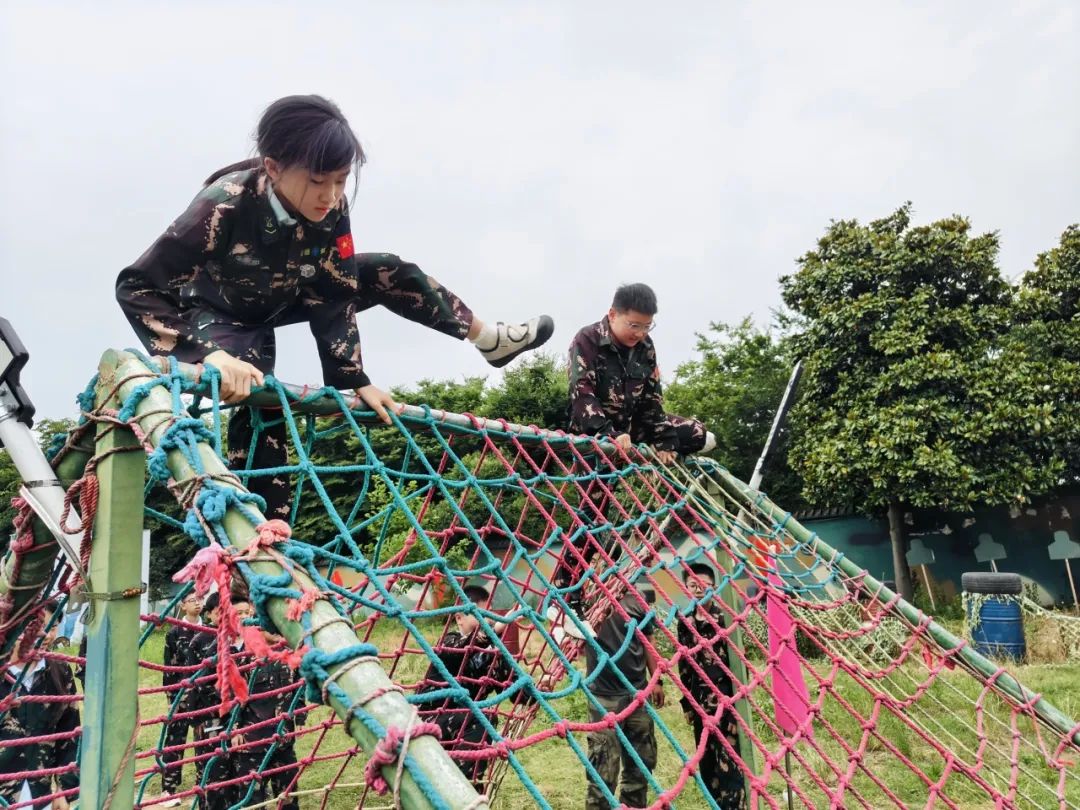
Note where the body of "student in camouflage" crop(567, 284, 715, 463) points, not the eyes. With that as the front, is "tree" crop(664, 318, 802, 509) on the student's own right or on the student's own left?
on the student's own left

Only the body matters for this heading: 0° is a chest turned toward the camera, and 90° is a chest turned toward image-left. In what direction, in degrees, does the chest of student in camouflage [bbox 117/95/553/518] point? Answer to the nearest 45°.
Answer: approximately 315°

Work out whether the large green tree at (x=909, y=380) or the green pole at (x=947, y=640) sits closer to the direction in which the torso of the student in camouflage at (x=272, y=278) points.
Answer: the green pole

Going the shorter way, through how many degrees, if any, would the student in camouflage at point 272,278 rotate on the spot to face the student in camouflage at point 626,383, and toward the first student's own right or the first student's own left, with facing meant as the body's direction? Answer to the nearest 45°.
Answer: approximately 90° to the first student's own left

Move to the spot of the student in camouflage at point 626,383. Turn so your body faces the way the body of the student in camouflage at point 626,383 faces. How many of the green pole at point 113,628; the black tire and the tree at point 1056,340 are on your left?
2

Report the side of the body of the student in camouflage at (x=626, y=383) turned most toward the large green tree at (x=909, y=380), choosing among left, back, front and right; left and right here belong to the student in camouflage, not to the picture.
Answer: left

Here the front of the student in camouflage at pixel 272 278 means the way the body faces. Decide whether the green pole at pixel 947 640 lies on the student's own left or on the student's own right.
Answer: on the student's own left

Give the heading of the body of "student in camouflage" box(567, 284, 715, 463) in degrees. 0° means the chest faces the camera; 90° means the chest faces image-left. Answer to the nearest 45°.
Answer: approximately 315°
